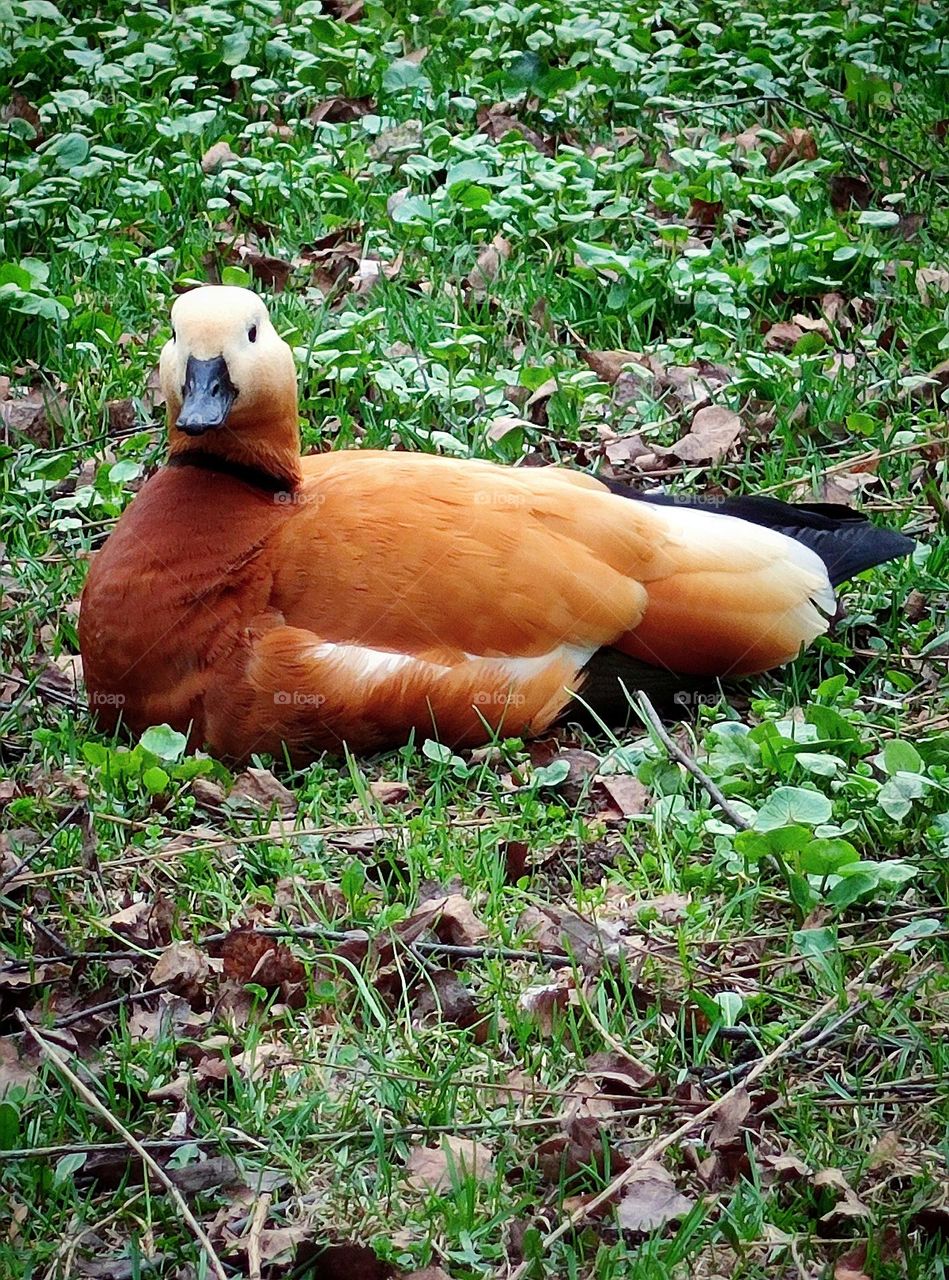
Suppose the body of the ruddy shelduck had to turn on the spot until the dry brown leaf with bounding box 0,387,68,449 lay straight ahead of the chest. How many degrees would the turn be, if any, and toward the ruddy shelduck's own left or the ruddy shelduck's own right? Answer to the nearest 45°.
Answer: approximately 45° to the ruddy shelduck's own right

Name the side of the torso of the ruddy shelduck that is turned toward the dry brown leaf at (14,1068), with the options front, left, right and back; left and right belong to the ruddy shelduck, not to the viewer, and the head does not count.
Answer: left

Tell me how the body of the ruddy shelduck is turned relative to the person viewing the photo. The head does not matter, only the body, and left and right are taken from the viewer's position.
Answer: facing to the left of the viewer

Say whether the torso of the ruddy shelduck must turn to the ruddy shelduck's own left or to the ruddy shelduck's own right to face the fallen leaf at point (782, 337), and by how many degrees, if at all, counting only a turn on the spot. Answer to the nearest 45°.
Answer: approximately 135° to the ruddy shelduck's own right

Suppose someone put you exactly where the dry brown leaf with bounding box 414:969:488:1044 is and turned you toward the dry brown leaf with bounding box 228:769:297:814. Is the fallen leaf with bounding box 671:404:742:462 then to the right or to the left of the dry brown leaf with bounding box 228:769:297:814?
right

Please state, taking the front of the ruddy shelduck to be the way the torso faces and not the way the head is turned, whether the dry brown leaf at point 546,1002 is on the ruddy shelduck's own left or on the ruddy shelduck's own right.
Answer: on the ruddy shelduck's own left

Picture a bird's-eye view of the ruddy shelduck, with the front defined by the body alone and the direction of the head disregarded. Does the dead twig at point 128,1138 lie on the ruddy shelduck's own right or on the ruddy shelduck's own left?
on the ruddy shelduck's own left

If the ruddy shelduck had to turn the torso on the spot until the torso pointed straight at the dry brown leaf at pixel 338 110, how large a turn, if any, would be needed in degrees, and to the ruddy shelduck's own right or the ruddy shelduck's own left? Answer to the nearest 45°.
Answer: approximately 90° to the ruddy shelduck's own right
